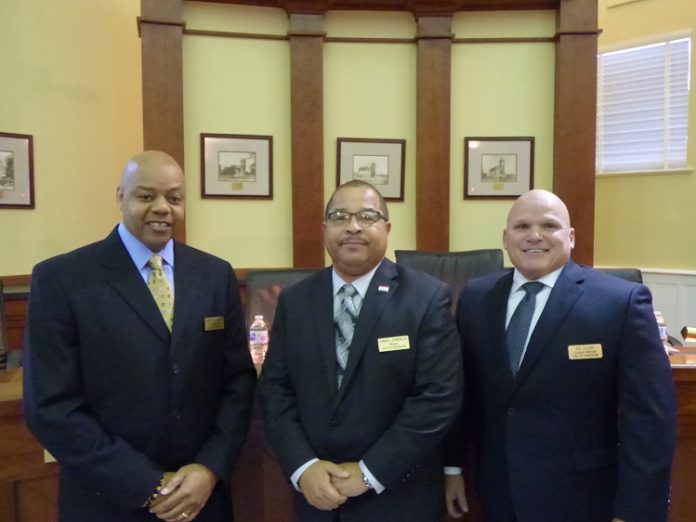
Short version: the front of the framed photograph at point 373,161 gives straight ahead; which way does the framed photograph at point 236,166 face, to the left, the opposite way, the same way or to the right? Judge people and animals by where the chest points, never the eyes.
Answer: the same way

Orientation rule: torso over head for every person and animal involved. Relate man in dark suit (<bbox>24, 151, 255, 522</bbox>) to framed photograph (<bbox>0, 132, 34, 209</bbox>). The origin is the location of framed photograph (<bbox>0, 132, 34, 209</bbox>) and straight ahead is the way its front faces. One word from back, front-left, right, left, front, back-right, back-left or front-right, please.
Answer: front

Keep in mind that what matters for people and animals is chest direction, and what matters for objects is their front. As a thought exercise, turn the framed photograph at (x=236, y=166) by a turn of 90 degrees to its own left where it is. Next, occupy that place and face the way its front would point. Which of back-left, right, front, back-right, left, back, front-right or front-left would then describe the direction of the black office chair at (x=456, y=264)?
front-right

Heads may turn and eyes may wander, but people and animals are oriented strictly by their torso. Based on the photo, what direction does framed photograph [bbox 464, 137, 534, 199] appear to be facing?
toward the camera

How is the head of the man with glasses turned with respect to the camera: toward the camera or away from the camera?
toward the camera

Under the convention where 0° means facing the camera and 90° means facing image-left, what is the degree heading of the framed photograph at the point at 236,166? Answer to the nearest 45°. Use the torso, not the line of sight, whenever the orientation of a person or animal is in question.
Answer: approximately 0°

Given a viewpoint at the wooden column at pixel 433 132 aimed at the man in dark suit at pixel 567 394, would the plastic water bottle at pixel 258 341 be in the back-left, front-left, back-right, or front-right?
front-right

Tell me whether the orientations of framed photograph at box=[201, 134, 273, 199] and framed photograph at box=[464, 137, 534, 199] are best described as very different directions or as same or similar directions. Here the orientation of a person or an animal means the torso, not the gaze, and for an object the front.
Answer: same or similar directions

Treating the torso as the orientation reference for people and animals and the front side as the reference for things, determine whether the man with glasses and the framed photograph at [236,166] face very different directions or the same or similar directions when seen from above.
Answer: same or similar directions

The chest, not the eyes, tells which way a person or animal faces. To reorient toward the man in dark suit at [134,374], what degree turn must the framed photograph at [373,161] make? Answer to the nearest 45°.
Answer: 0° — it already faces them

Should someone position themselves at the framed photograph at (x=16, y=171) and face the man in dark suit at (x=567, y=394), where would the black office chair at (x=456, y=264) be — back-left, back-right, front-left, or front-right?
front-left

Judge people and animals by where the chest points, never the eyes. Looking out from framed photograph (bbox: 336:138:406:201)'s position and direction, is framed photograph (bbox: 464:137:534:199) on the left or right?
on its left

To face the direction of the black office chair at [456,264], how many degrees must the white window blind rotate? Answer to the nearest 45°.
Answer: approximately 45° to its left

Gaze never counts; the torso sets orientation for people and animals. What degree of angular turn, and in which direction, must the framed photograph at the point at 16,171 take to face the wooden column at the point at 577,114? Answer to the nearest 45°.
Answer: approximately 45° to its left

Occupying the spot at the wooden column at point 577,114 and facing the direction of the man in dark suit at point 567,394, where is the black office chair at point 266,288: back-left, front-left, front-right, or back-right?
front-right

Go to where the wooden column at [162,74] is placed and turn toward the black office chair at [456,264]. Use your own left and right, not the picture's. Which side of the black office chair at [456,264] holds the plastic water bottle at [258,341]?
right

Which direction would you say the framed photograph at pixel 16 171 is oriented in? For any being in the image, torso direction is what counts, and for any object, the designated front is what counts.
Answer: toward the camera
